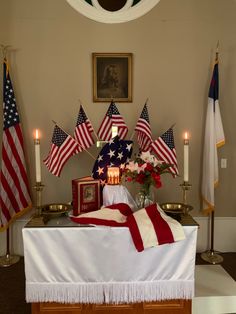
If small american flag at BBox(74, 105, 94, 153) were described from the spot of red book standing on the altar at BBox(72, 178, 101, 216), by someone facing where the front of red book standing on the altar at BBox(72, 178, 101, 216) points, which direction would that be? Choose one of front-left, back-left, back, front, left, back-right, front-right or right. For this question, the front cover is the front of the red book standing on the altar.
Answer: back-left

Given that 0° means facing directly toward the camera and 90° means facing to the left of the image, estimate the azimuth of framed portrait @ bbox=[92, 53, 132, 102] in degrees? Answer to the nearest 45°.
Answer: approximately 0°

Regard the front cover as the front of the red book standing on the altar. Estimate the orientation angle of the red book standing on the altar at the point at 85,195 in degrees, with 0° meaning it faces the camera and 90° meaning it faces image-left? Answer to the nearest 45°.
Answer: approximately 315°

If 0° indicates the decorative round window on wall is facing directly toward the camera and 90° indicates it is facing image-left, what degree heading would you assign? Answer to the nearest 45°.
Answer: approximately 0°

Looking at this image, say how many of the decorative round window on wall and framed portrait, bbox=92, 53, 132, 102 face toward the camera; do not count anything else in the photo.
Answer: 2

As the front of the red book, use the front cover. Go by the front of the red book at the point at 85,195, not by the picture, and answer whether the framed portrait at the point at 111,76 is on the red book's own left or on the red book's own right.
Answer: on the red book's own left
